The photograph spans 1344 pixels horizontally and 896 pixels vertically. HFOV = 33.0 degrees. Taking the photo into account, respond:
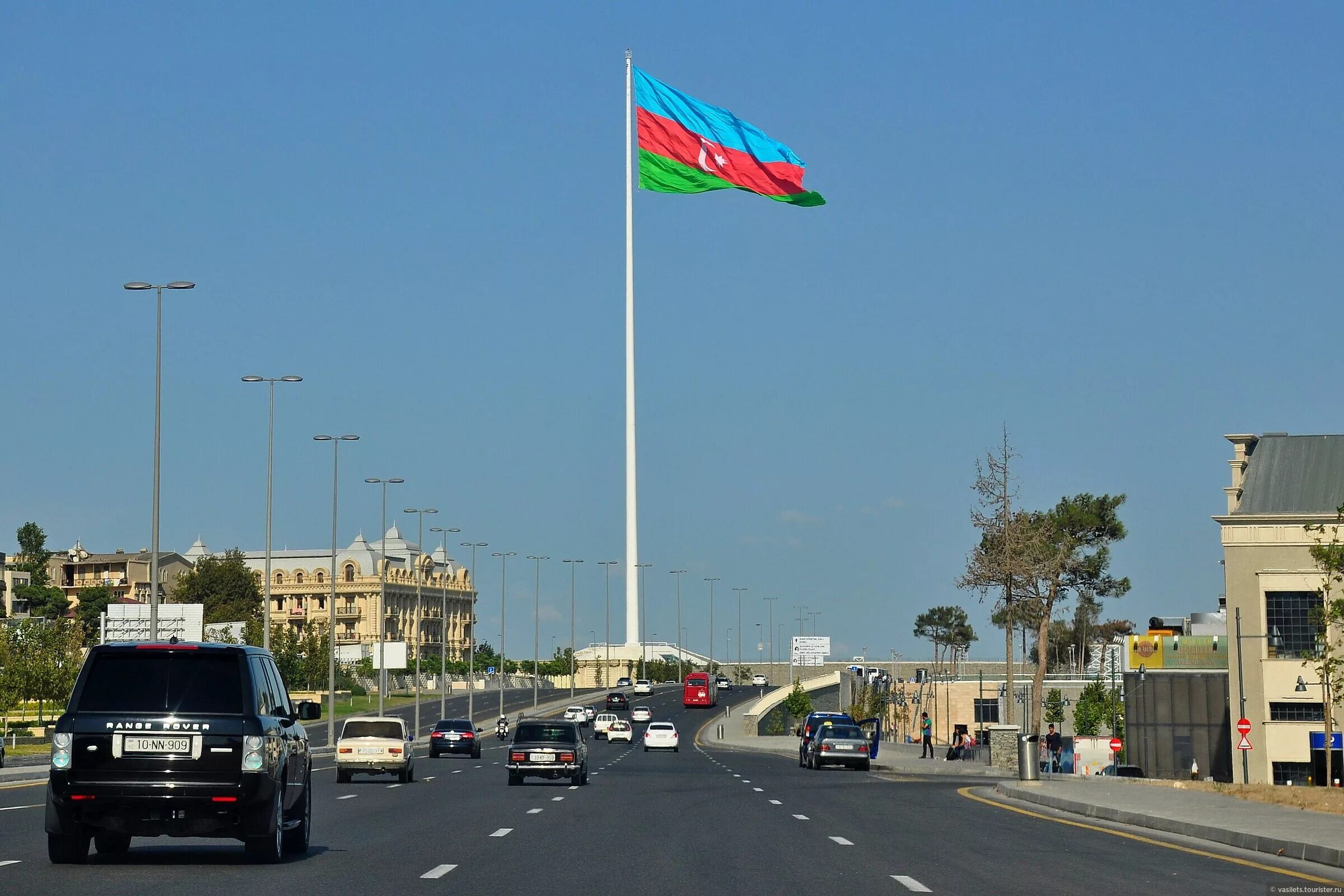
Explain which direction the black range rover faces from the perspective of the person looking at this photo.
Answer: facing away from the viewer

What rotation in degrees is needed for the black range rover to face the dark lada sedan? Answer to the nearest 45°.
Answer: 0° — it already faces it

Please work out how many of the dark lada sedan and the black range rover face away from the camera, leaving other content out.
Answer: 2

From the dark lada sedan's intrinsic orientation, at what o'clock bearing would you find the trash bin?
The trash bin is roughly at 3 o'clock from the dark lada sedan.

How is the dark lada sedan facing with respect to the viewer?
away from the camera

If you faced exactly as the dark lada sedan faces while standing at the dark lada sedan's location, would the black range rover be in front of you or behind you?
behind
